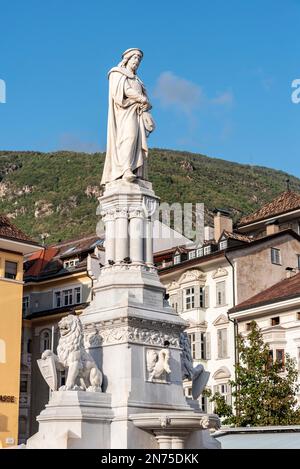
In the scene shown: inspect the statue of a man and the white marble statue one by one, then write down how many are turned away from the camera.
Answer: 0

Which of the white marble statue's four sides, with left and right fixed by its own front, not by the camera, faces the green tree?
left

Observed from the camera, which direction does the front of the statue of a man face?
facing the viewer and to the right of the viewer

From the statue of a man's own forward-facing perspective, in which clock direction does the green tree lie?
The green tree is roughly at 8 o'clock from the statue of a man.
